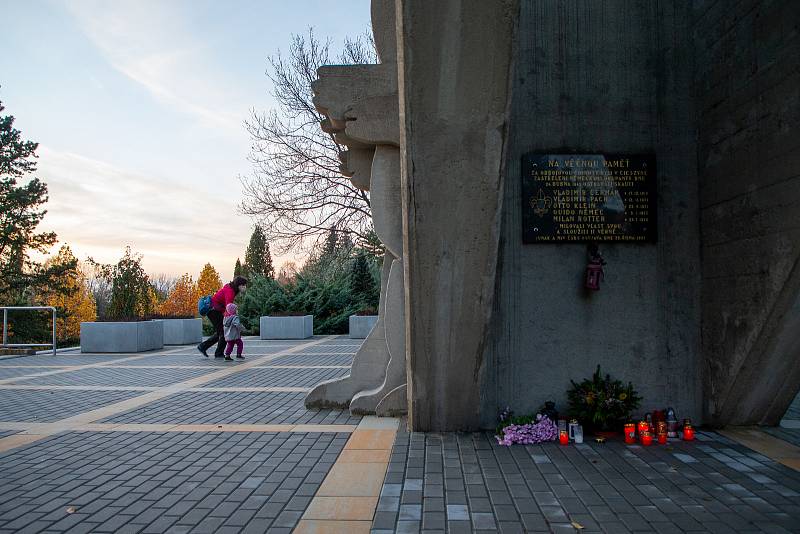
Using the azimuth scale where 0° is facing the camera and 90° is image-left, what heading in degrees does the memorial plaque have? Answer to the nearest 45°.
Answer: approximately 0°

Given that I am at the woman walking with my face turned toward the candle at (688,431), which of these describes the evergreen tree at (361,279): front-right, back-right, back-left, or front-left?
back-left

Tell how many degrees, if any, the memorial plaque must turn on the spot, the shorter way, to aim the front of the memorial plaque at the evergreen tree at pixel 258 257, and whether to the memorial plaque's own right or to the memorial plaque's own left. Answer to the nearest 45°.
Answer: approximately 135° to the memorial plaque's own right

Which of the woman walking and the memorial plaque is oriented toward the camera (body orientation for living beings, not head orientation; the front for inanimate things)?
the memorial plaque

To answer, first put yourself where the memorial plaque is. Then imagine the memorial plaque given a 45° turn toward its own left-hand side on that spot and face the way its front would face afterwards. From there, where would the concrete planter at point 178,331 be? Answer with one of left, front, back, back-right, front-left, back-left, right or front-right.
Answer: back

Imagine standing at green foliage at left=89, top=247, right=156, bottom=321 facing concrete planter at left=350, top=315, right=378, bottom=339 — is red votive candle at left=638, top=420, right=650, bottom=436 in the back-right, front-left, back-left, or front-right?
front-right
